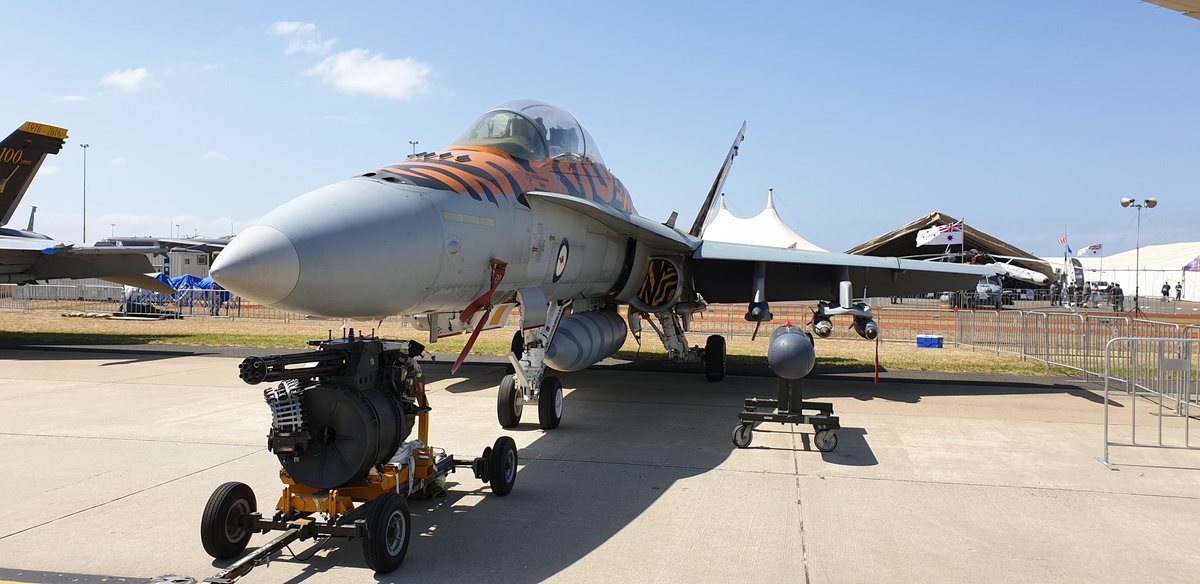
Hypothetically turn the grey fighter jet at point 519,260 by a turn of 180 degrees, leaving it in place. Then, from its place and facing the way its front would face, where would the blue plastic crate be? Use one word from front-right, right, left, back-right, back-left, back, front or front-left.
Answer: front

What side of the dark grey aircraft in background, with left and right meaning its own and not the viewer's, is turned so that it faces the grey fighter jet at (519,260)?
left

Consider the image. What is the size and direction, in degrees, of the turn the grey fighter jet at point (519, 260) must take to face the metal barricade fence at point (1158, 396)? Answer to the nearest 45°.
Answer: approximately 135° to its left

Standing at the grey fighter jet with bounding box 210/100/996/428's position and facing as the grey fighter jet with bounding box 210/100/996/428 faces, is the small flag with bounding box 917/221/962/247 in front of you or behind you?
behind

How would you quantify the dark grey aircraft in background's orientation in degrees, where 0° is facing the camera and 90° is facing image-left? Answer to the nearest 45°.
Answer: approximately 90°

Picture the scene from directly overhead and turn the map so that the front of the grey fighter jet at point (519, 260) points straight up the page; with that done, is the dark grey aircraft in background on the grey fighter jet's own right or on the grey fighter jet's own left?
on the grey fighter jet's own right

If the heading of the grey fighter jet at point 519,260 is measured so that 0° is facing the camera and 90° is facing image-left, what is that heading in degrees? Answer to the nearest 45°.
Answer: approximately 45°
